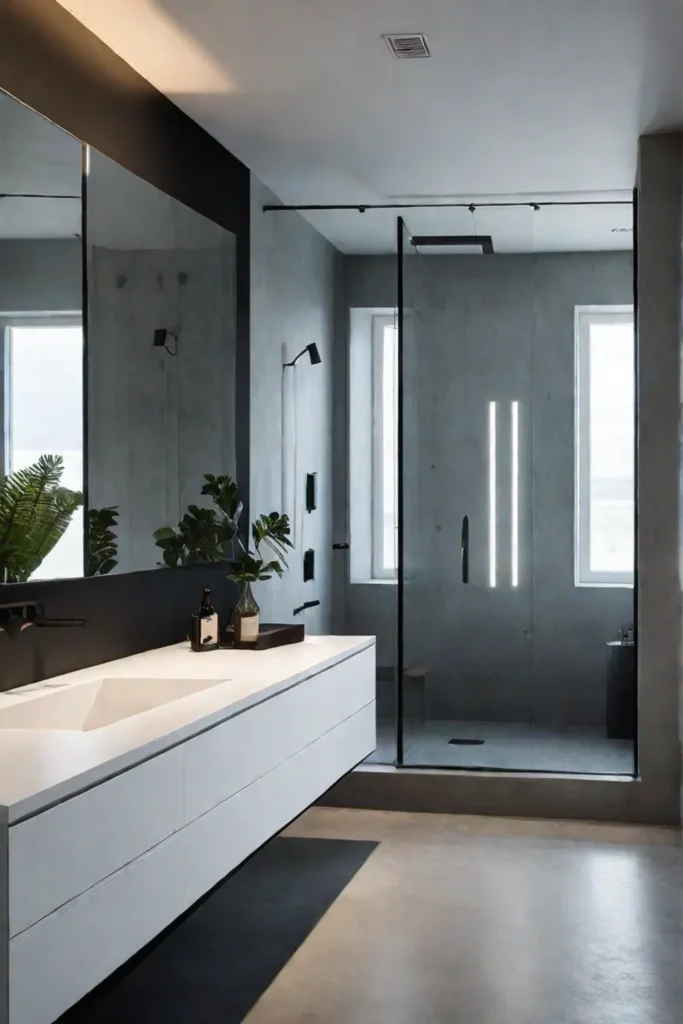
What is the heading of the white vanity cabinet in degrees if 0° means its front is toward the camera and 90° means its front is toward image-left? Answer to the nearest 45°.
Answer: approximately 315°

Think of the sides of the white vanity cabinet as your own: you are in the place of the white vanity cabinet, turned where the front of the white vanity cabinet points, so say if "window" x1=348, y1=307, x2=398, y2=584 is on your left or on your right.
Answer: on your left

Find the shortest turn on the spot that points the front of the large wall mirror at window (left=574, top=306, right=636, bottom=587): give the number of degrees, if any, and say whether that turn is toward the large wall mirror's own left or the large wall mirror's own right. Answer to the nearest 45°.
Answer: approximately 90° to the large wall mirror's own left

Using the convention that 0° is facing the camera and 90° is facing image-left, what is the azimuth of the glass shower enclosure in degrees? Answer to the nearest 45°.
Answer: approximately 0°

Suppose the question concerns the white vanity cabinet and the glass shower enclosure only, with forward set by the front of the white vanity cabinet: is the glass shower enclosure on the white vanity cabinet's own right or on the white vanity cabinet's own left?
on the white vanity cabinet's own left

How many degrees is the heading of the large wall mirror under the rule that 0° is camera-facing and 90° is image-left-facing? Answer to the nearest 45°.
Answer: approximately 315°
